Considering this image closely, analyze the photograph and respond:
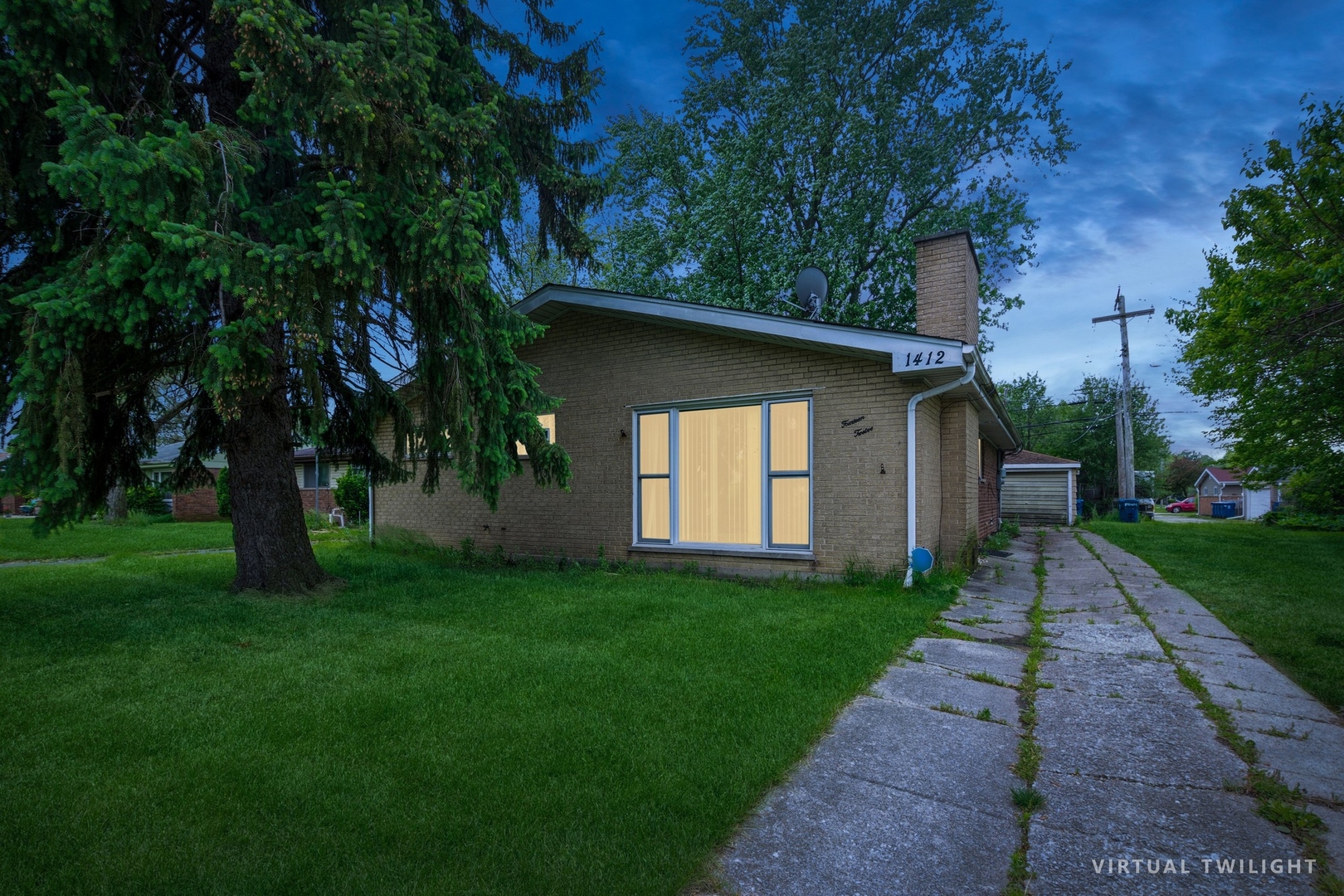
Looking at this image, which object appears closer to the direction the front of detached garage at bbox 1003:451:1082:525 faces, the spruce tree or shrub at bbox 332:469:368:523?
the spruce tree

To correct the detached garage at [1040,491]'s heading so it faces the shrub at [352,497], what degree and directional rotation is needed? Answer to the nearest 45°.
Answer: approximately 45° to its right

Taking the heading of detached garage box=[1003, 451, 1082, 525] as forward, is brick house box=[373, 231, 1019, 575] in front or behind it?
in front

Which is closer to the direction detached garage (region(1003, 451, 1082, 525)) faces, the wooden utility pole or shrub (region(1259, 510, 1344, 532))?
the shrub

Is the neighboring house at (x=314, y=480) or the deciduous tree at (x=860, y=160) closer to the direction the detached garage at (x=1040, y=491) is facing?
the deciduous tree

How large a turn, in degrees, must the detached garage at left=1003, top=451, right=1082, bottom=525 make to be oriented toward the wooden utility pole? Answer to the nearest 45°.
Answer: approximately 135° to its left

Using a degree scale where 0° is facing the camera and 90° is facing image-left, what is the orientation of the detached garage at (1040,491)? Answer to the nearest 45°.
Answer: approximately 0°

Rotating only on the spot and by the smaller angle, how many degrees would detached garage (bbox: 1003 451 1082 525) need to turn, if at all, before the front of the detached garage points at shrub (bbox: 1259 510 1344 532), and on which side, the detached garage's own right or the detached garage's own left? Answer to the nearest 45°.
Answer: approximately 90° to the detached garage's own left
